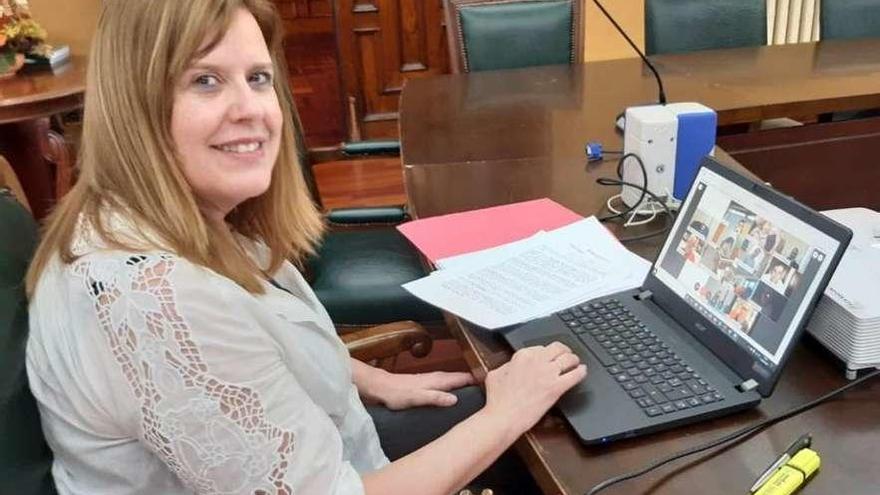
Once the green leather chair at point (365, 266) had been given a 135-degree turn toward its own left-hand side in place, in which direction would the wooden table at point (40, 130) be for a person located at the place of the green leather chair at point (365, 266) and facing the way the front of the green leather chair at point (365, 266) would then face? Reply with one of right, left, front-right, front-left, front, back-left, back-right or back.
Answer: front

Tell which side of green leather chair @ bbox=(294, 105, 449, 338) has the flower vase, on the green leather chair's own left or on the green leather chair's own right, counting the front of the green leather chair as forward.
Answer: on the green leather chair's own left

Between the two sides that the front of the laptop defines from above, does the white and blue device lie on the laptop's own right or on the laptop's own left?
on the laptop's own right

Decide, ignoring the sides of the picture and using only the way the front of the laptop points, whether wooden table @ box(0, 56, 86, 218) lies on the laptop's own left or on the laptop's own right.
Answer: on the laptop's own right

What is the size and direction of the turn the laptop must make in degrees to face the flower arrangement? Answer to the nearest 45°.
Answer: approximately 90° to its right

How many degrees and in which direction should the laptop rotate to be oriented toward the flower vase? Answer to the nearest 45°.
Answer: approximately 90° to its right

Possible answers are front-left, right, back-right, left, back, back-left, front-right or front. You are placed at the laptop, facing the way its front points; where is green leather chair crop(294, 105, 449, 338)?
right

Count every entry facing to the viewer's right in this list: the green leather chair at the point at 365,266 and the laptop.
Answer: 1

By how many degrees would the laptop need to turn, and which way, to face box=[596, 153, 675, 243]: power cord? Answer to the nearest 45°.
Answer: approximately 135° to its right

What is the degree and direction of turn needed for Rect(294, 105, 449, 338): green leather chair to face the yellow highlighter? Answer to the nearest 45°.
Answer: approximately 90° to its right

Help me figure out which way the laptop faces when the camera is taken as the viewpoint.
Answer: facing the viewer and to the left of the viewer

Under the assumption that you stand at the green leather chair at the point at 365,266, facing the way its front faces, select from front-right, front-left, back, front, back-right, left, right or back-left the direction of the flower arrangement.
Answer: back-left

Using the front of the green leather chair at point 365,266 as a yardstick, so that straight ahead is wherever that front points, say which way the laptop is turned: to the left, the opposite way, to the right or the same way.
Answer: the opposite way

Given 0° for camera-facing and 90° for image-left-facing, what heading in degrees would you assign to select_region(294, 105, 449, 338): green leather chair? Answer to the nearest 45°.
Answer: approximately 270°
